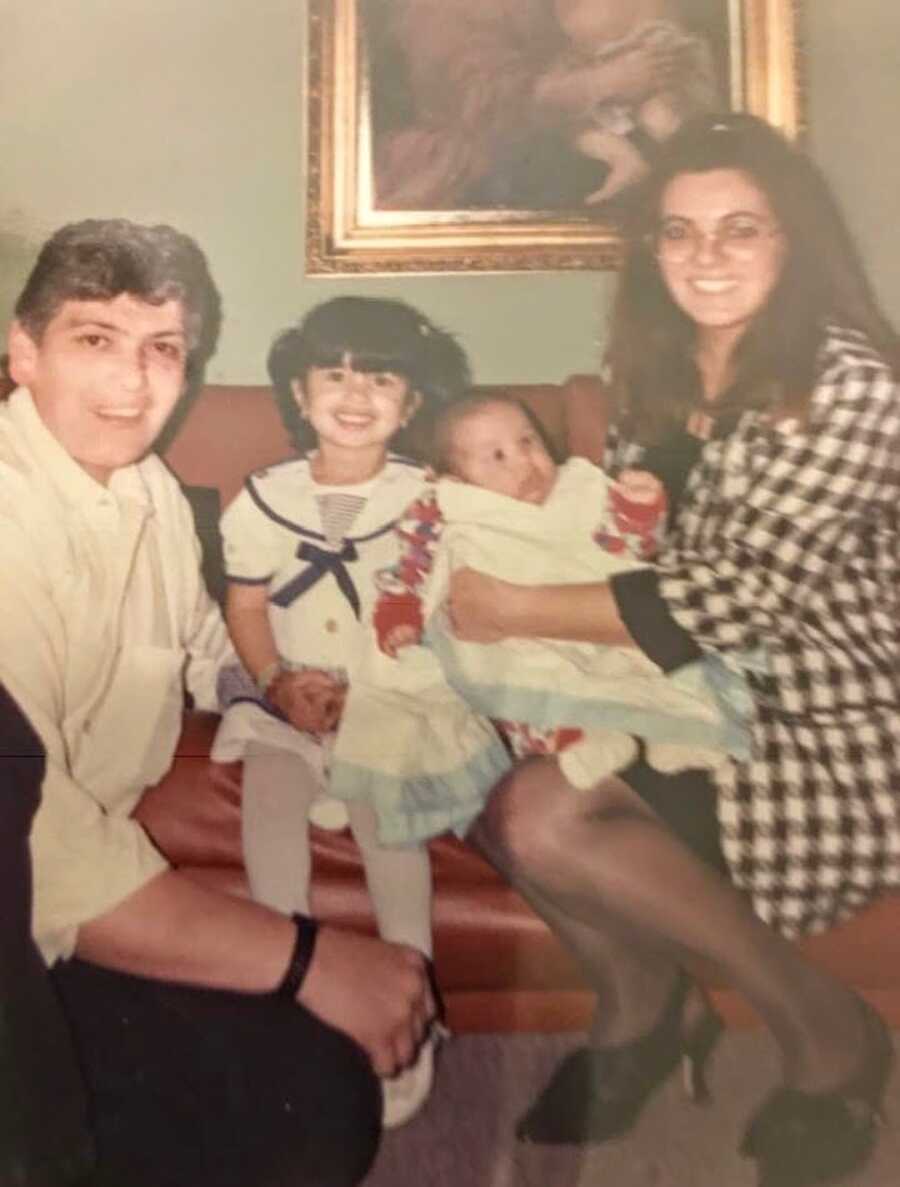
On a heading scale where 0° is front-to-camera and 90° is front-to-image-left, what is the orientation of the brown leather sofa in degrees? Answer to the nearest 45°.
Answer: approximately 0°

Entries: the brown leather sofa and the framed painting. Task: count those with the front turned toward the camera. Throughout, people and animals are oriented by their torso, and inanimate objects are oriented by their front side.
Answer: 2

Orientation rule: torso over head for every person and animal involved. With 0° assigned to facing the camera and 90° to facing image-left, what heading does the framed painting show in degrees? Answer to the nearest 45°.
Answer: approximately 0°
